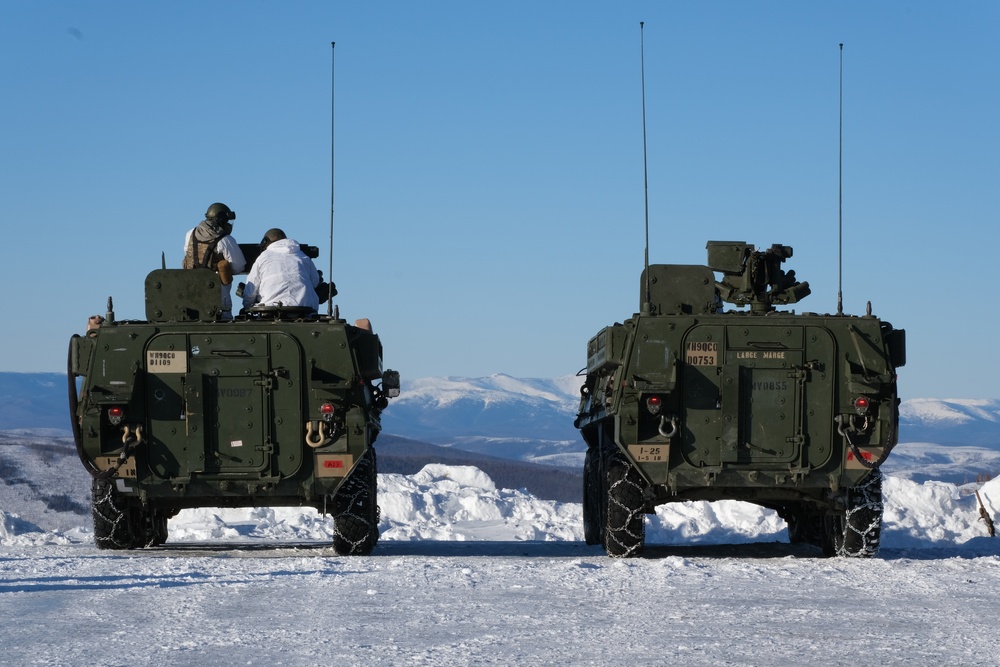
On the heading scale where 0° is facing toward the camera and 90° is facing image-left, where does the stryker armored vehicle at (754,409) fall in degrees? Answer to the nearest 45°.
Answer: approximately 180°

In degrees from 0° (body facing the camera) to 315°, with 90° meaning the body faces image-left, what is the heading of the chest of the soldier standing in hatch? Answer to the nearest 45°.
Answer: approximately 225°

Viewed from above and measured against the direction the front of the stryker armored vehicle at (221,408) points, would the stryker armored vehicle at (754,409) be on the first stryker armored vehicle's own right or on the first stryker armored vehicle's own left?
on the first stryker armored vehicle's own right

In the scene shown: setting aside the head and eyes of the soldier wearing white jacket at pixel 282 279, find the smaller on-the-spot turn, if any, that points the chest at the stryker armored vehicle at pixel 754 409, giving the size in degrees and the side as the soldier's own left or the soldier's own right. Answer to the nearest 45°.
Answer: approximately 90° to the soldier's own right

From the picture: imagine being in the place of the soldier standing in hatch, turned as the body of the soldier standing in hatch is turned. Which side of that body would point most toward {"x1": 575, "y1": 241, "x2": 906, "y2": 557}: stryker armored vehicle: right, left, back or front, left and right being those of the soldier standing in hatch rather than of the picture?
right

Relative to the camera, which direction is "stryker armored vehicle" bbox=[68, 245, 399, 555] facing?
away from the camera

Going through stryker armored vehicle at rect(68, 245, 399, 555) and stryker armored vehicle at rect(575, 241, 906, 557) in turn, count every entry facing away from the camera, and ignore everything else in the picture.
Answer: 2

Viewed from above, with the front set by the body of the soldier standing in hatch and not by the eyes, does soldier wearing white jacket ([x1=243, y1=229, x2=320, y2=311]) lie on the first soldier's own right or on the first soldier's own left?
on the first soldier's own right

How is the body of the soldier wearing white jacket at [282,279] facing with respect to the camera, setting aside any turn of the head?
away from the camera
